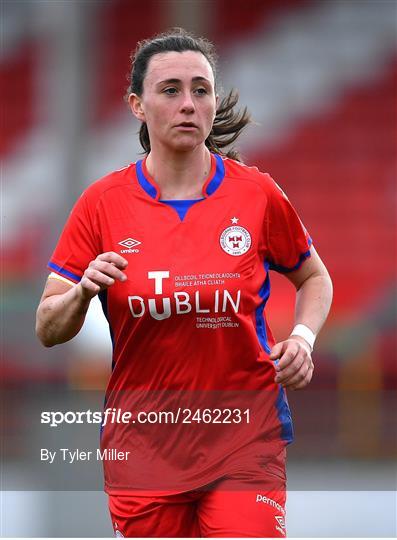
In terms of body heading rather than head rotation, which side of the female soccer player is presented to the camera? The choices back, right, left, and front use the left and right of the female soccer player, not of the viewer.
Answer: front
